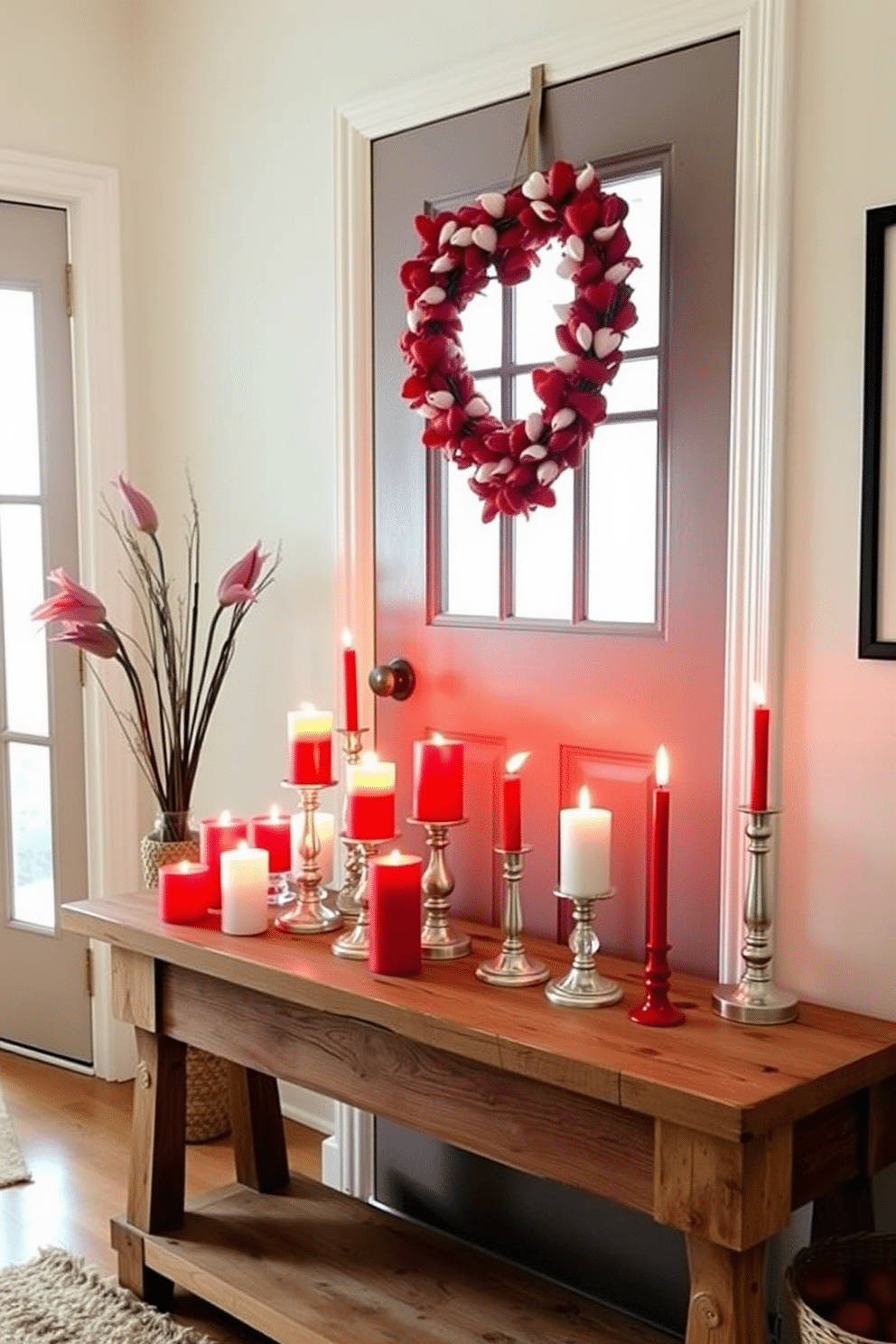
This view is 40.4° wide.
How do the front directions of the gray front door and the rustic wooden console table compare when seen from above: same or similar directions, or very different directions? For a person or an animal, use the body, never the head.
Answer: same or similar directions

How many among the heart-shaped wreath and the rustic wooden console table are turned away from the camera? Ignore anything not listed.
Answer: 0

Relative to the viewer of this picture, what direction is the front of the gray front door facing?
facing the viewer and to the left of the viewer

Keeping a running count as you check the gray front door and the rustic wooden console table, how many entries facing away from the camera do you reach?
0

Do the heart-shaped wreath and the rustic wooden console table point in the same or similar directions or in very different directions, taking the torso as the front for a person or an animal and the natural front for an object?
same or similar directions

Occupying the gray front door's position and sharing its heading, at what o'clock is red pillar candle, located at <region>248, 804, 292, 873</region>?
The red pillar candle is roughly at 2 o'clock from the gray front door.

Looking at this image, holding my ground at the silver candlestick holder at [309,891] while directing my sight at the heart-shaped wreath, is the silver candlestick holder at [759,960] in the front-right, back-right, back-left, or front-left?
front-right
